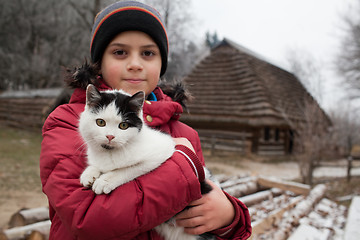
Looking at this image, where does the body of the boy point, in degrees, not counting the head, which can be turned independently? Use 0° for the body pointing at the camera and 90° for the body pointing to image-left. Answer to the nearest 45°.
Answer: approximately 0°

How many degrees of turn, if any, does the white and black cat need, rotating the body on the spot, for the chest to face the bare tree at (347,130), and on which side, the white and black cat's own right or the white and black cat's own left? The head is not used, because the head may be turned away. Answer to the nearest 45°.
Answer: approximately 180°

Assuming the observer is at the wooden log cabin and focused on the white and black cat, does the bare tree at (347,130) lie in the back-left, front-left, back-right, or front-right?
back-left
